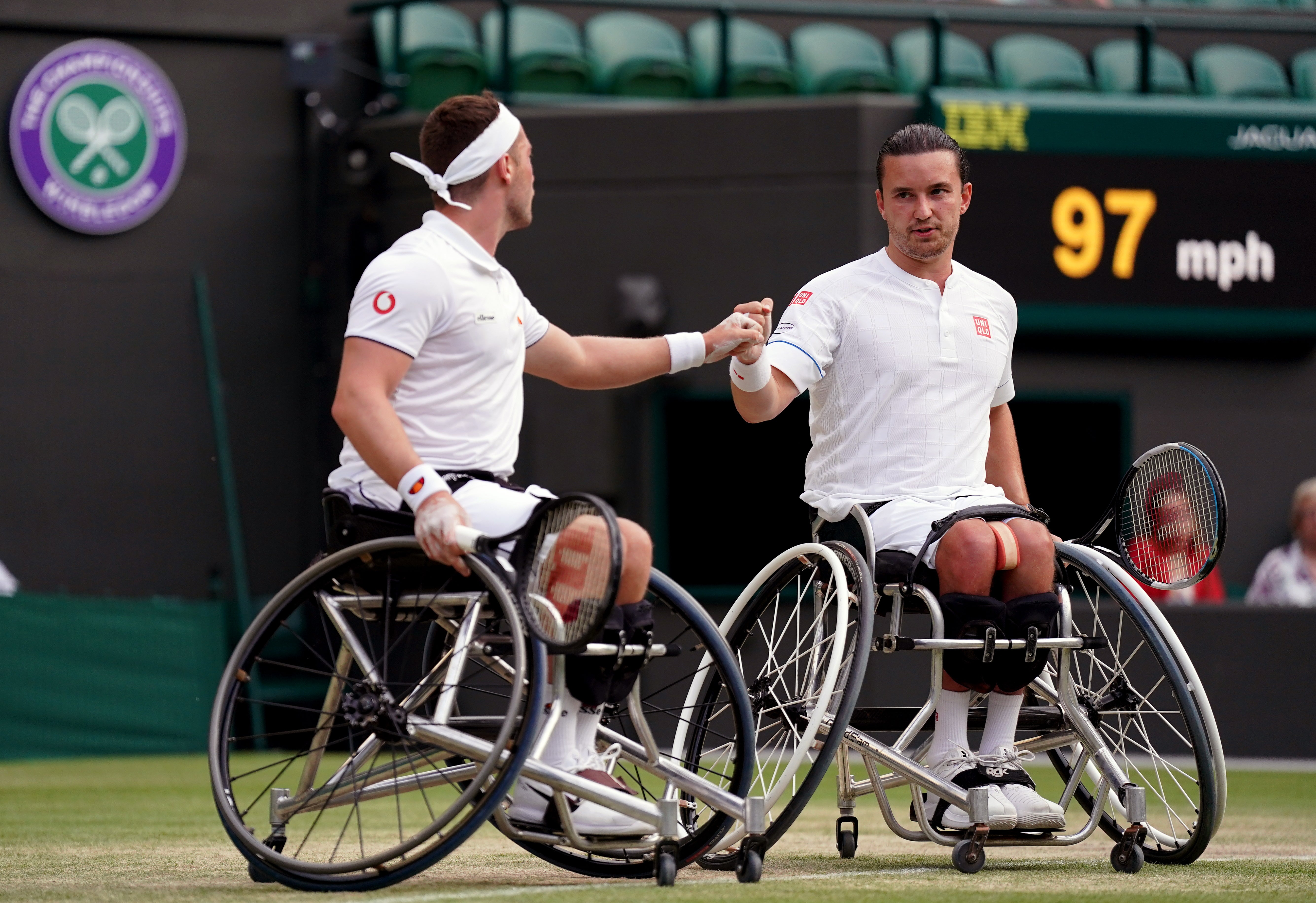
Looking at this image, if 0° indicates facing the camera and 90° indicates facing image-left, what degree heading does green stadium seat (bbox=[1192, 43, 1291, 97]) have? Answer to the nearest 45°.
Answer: approximately 0°

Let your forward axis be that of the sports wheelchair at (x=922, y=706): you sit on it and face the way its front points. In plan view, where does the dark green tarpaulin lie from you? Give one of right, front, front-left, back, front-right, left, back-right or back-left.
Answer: back

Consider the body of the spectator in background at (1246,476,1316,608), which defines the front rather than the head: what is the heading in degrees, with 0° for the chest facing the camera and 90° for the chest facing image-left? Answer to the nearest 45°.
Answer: approximately 0°

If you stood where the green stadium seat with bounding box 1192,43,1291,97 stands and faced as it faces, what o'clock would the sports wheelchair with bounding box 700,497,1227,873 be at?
The sports wheelchair is roughly at 12 o'clock from the green stadium seat.

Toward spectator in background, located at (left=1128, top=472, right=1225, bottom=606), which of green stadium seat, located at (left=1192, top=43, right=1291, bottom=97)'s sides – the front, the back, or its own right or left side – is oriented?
front

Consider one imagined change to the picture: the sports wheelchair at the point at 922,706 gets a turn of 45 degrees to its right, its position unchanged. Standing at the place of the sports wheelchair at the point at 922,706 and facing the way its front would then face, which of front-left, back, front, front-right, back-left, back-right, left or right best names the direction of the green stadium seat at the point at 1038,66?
back

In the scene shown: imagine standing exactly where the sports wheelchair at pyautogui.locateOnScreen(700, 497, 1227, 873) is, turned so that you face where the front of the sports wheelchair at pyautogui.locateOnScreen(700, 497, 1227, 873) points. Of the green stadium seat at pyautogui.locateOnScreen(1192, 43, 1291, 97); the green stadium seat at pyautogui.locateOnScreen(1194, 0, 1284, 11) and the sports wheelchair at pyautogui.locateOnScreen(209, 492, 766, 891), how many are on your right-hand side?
1
